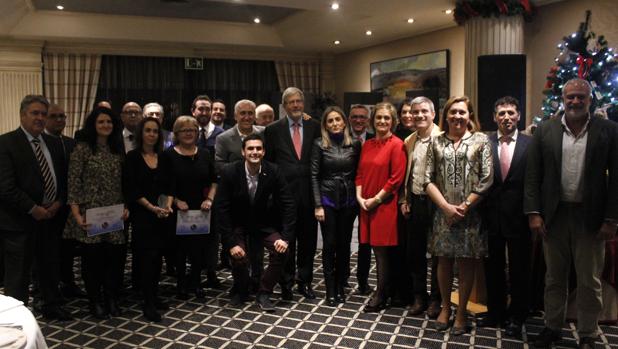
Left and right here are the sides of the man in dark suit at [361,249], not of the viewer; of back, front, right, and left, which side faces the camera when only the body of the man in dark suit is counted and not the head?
front

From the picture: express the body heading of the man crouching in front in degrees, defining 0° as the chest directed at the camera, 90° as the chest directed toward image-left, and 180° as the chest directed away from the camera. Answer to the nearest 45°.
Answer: approximately 0°

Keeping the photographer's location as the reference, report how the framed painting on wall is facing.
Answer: facing the viewer and to the left of the viewer

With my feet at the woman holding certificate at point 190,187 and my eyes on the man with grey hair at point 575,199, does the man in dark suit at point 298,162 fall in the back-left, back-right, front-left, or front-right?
front-left

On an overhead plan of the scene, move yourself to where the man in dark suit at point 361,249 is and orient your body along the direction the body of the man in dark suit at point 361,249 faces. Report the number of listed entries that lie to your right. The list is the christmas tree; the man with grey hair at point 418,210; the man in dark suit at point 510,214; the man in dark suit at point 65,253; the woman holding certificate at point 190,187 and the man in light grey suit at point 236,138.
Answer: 3

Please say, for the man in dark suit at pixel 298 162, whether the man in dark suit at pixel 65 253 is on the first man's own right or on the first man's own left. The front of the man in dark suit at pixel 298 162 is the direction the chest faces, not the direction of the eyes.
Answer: on the first man's own right

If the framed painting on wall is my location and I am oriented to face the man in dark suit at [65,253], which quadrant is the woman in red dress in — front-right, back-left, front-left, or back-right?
front-left

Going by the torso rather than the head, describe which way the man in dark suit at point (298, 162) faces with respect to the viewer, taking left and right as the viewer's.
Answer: facing the viewer

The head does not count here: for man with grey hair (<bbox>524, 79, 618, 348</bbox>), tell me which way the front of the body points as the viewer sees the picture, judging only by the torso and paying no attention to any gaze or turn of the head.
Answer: toward the camera

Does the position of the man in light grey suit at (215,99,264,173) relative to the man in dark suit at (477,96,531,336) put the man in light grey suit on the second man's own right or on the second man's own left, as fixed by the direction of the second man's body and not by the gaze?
on the second man's own right

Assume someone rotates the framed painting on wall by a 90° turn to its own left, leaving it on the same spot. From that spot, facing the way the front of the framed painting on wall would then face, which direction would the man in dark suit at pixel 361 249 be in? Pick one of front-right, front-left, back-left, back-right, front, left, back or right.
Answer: front-right
